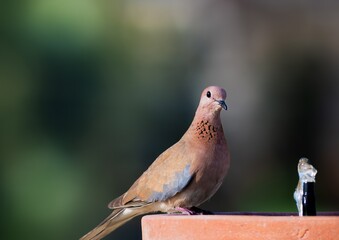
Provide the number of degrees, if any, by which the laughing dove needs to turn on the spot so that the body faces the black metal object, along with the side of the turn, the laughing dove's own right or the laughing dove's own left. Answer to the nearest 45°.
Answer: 0° — it already faces it

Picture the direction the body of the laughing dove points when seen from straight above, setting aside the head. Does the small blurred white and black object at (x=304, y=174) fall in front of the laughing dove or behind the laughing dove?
in front

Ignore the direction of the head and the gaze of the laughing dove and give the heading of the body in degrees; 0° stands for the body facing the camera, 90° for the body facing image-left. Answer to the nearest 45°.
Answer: approximately 315°
